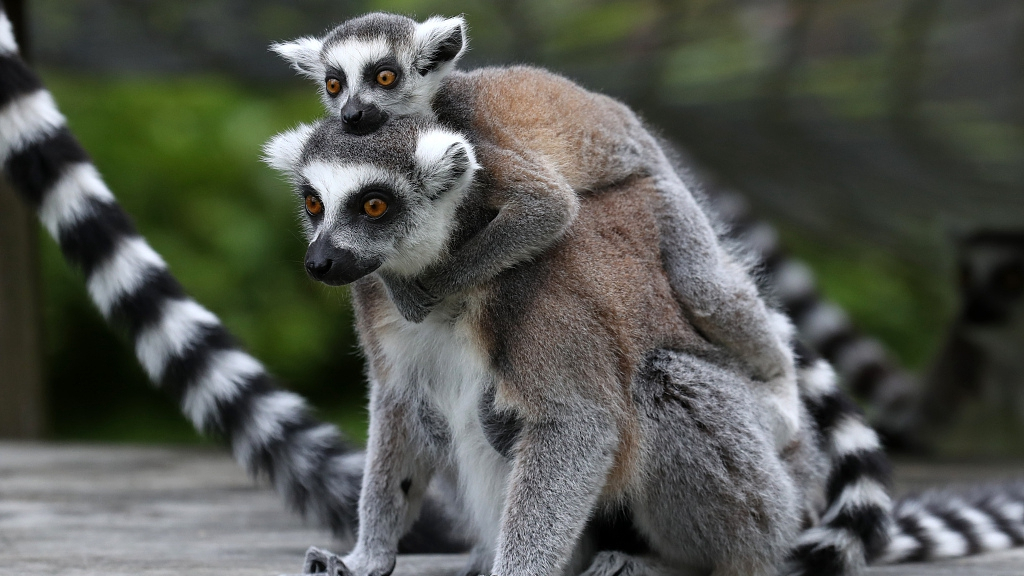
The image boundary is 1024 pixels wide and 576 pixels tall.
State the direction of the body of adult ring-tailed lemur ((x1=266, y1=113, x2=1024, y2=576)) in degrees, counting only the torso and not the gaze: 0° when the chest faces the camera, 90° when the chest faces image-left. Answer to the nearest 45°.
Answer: approximately 45°
